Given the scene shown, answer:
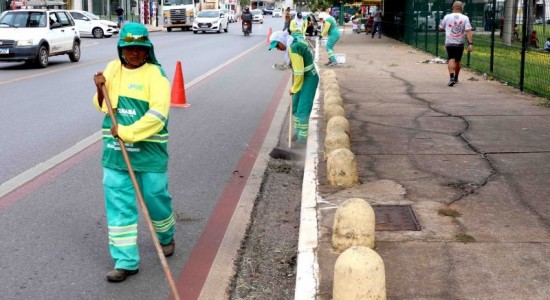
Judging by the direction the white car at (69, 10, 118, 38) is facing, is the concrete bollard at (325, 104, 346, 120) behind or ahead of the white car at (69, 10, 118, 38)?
ahead

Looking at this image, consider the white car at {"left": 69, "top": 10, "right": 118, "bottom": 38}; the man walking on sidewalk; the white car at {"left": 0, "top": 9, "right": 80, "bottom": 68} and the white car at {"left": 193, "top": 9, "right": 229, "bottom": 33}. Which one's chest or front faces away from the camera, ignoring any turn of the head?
the man walking on sidewalk

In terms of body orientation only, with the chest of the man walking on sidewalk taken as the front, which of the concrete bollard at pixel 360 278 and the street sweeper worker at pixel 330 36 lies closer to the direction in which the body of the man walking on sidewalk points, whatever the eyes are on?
the street sweeper worker

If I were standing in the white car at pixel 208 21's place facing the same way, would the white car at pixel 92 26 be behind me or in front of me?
in front

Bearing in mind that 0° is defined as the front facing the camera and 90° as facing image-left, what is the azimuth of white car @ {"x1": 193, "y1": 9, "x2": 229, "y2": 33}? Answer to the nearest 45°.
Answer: approximately 45°

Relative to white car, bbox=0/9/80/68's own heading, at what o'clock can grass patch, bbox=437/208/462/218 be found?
The grass patch is roughly at 10 o'clock from the white car.

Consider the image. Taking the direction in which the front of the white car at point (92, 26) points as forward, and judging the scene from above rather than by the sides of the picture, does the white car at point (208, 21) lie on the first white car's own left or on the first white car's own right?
on the first white car's own left
